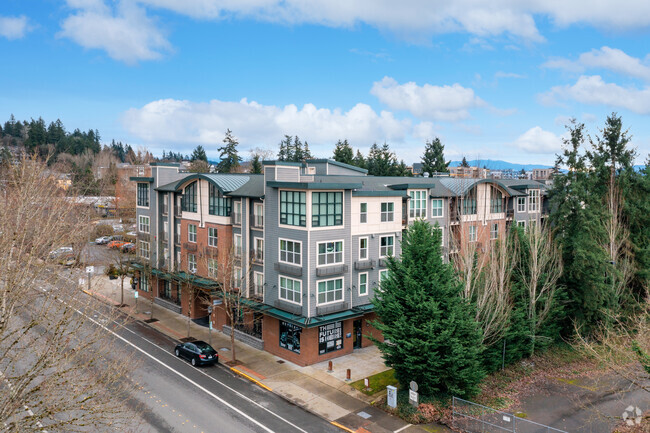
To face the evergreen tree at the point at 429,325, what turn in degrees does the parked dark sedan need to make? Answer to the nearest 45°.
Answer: approximately 180°

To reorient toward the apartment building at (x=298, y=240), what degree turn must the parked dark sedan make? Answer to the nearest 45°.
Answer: approximately 135° to its right

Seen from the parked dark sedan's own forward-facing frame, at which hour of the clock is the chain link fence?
The chain link fence is roughly at 6 o'clock from the parked dark sedan.

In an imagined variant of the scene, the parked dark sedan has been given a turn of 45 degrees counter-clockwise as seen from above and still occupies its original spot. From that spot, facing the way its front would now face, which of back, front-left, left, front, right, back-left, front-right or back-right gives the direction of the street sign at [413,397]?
back-left

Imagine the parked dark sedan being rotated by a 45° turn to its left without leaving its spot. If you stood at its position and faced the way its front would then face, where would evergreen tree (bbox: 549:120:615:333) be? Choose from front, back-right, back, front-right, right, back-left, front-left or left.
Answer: back

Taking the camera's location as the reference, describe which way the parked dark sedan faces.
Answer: facing away from the viewer and to the left of the viewer
